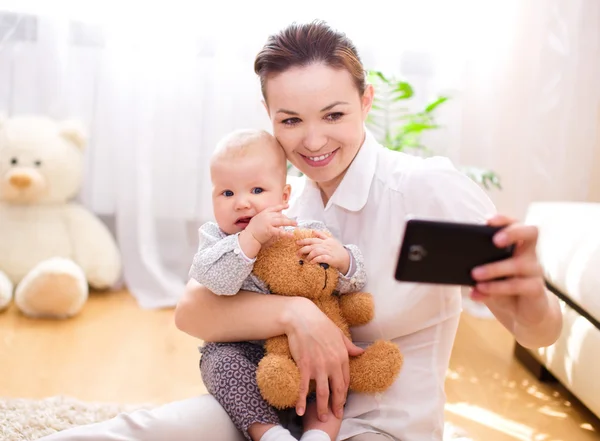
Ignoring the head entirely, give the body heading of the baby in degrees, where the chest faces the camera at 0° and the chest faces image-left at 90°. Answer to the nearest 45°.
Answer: approximately 0°

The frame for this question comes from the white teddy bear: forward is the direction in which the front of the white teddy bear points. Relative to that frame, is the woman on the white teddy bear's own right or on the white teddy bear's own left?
on the white teddy bear's own left

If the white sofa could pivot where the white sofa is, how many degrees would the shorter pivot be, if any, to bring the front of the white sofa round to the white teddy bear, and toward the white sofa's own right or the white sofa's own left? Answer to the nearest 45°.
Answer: approximately 45° to the white sofa's own right

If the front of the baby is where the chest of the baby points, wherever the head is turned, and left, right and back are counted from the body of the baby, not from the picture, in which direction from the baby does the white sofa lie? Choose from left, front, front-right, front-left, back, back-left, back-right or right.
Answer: back-left

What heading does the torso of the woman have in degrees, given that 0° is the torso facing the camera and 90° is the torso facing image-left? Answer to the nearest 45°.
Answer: approximately 45°

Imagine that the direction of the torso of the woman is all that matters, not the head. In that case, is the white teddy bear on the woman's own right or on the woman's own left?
on the woman's own right

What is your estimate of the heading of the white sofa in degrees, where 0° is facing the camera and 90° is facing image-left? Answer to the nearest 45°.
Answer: approximately 45°
